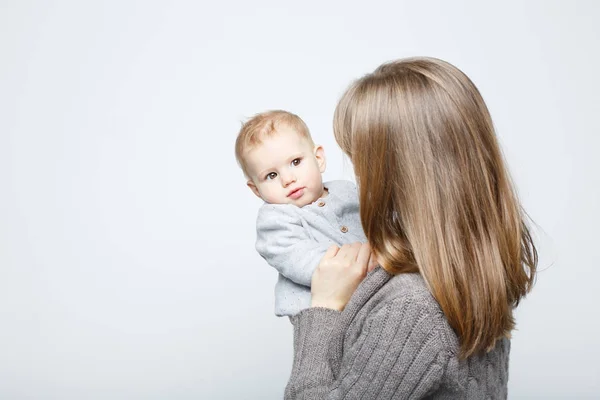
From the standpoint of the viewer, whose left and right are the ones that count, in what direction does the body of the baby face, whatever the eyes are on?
facing the viewer and to the right of the viewer

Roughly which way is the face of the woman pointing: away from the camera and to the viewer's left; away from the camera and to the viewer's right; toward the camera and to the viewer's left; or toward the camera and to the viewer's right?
away from the camera and to the viewer's left
